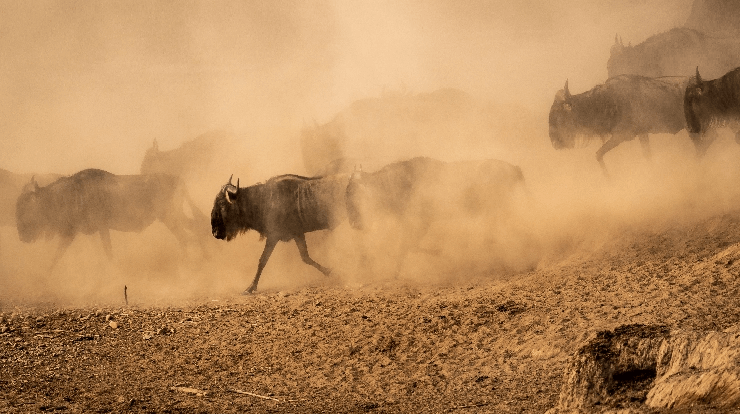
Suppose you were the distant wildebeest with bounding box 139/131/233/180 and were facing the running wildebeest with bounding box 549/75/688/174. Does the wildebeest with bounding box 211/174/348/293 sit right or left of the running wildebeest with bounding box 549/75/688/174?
right

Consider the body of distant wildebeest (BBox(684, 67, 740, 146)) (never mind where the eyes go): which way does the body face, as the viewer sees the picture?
to the viewer's left

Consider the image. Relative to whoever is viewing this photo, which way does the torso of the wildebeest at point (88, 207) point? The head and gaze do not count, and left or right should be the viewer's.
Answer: facing to the left of the viewer

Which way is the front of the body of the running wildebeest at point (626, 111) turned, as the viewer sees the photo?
to the viewer's left

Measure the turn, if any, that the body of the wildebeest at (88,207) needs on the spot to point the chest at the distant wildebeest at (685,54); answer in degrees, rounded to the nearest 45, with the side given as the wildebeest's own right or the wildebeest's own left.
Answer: approximately 180°

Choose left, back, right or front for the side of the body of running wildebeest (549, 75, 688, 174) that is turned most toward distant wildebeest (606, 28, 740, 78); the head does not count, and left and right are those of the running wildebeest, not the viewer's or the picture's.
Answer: right

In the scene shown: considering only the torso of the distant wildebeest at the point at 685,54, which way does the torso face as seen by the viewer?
to the viewer's left

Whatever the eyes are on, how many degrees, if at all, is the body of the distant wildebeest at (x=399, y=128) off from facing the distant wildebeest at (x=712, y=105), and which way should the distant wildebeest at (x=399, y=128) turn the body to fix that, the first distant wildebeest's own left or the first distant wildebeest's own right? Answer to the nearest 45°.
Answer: approximately 135° to the first distant wildebeest's own left

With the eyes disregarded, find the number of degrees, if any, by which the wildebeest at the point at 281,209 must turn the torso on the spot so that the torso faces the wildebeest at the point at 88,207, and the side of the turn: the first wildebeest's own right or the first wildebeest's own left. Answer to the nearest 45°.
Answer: approximately 45° to the first wildebeest's own right

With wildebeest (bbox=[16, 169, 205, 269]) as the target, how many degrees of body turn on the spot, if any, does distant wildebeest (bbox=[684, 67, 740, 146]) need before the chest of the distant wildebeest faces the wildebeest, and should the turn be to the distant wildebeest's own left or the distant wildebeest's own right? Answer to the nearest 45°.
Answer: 0° — it already faces it

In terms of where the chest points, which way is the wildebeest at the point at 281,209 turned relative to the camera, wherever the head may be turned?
to the viewer's left

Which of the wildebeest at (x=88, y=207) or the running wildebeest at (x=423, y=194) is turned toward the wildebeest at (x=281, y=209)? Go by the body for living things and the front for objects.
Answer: the running wildebeest

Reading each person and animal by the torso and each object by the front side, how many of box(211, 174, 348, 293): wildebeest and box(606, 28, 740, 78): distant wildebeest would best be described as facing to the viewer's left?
2
